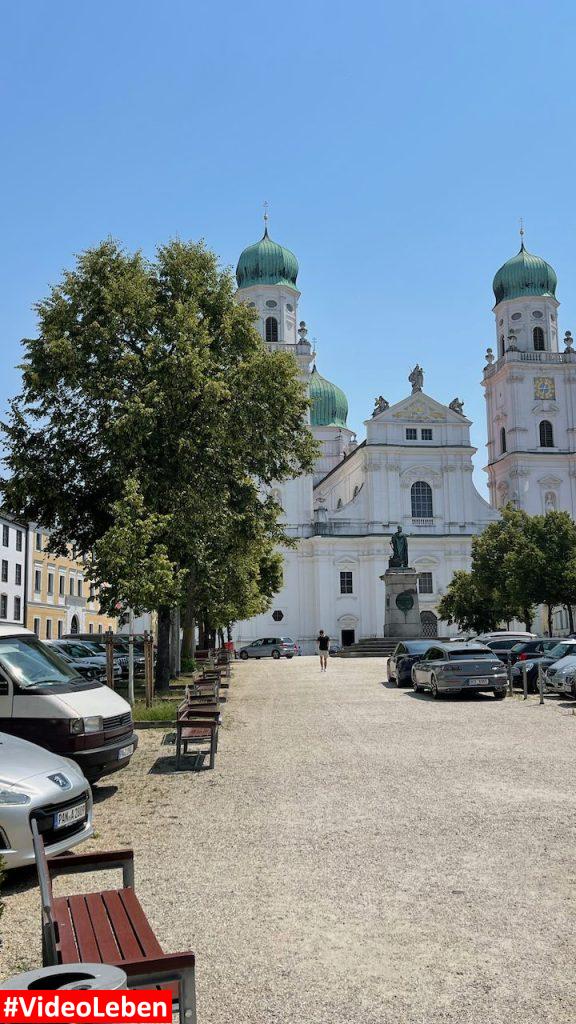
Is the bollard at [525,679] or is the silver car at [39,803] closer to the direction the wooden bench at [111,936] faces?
the bollard

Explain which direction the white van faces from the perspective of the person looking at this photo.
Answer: facing the viewer and to the right of the viewer

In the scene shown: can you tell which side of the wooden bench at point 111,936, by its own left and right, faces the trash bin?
right

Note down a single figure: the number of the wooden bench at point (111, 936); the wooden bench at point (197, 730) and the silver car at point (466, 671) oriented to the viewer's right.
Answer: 2

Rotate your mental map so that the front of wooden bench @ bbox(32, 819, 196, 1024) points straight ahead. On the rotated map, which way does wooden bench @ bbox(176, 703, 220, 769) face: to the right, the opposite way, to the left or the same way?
the same way

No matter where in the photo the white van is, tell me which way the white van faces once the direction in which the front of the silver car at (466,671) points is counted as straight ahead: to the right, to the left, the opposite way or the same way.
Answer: the opposite way

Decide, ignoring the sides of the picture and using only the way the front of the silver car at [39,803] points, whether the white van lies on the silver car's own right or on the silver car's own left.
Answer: on the silver car's own left

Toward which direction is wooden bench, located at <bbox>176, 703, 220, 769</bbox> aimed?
to the viewer's right

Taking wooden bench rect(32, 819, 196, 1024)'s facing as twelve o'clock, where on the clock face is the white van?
The white van is roughly at 9 o'clock from the wooden bench.

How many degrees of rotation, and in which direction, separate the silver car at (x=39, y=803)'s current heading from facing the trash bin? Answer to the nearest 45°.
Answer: approximately 45° to its right

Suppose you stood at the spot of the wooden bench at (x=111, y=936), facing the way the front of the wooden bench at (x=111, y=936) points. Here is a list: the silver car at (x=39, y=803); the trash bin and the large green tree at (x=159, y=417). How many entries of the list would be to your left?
2

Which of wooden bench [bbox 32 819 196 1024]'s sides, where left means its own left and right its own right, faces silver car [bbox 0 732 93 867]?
left

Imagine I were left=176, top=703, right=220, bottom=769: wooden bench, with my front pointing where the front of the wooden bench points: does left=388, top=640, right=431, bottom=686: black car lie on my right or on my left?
on my left

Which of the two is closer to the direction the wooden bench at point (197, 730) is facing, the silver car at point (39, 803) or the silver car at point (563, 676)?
the silver car at point (563, 676)

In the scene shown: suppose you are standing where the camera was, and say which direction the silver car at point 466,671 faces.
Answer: facing away from the viewer and to the left of the viewer

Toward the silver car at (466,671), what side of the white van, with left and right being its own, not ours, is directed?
left

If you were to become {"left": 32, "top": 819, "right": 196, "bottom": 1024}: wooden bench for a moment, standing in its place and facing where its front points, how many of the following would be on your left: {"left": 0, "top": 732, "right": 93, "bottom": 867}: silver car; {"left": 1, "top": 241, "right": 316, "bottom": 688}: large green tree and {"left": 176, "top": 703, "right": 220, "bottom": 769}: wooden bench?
3

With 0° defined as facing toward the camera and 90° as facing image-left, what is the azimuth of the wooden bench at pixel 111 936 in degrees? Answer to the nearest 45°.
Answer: approximately 270°
